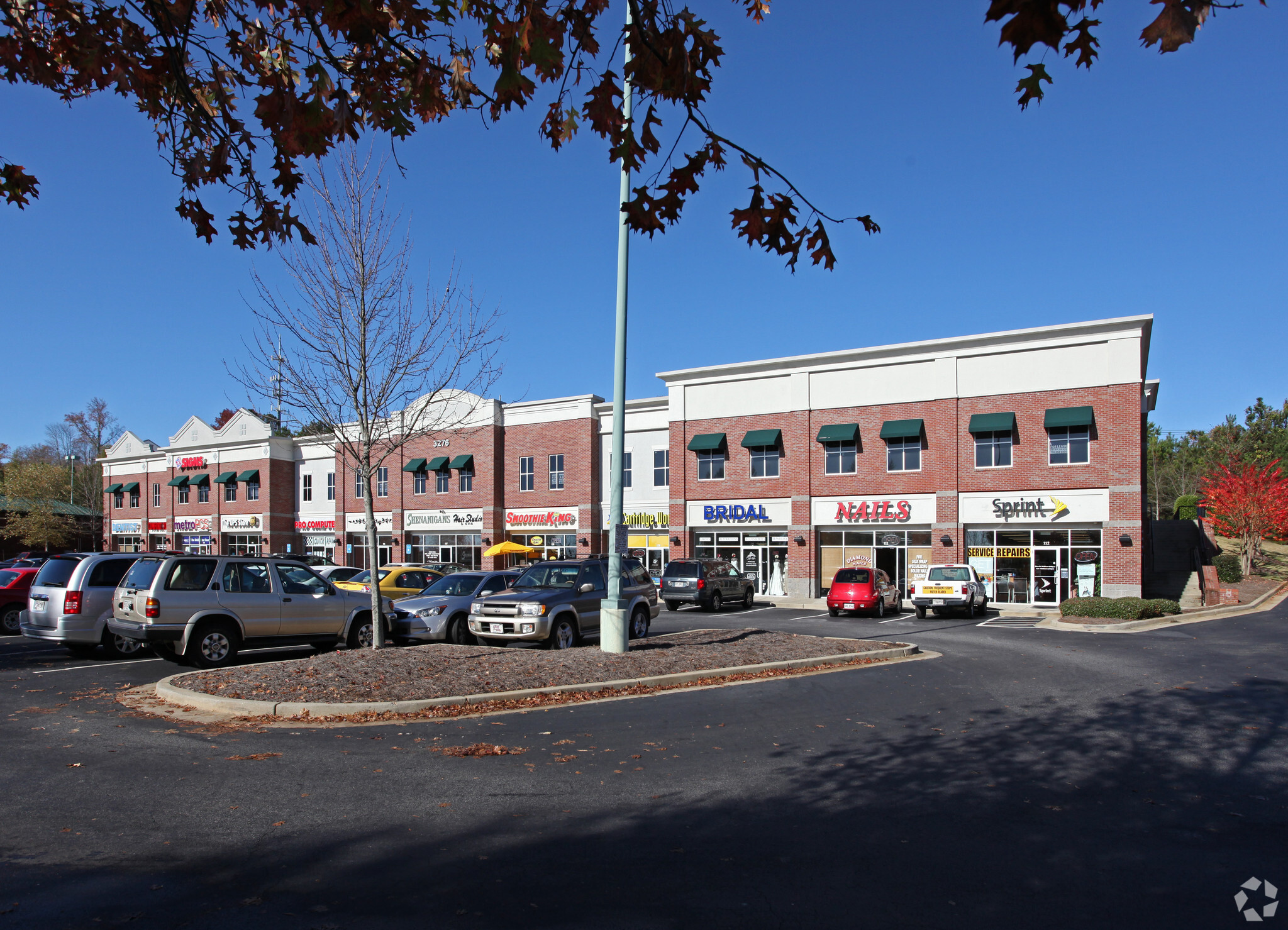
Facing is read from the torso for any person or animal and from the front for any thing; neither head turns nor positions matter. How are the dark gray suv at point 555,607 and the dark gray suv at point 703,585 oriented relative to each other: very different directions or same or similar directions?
very different directions

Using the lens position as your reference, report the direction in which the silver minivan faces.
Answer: facing away from the viewer and to the right of the viewer

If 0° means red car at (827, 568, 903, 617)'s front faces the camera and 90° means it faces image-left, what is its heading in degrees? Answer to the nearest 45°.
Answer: approximately 225°

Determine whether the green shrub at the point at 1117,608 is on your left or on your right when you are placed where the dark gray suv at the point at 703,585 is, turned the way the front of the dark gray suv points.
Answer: on your right

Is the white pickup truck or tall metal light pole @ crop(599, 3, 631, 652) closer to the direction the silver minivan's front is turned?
the white pickup truck

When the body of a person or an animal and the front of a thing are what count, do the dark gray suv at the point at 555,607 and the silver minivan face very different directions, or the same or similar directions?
very different directions

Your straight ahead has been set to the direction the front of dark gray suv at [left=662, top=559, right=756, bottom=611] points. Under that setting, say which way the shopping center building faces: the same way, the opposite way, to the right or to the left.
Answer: the opposite way

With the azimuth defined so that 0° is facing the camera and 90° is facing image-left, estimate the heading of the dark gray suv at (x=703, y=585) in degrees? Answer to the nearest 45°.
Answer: approximately 225°

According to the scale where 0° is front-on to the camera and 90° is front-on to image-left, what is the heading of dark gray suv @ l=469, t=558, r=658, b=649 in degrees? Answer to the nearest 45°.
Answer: approximately 45°
